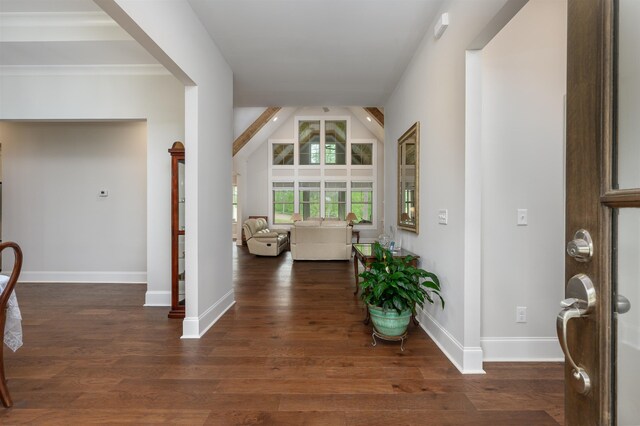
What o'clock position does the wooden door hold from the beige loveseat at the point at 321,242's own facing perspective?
The wooden door is roughly at 6 o'clock from the beige loveseat.

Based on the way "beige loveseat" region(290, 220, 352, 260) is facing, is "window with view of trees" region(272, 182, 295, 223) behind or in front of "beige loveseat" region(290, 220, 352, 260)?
in front

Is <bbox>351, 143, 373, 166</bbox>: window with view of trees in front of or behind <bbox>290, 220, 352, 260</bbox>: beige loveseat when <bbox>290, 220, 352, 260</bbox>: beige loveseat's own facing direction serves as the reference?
in front

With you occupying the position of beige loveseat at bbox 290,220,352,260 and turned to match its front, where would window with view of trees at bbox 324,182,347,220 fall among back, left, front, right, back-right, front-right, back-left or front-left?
front

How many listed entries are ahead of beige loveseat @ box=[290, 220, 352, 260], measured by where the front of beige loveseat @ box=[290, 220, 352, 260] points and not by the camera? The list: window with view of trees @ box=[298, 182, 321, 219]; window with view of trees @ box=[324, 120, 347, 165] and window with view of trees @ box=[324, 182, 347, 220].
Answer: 3

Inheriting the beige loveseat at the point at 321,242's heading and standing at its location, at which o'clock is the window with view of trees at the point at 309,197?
The window with view of trees is roughly at 12 o'clock from the beige loveseat.

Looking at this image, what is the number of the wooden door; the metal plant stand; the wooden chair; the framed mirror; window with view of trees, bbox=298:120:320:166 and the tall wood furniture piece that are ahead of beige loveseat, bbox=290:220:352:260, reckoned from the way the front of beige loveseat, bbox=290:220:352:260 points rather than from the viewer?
1

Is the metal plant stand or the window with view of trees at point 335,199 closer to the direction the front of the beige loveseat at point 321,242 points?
the window with view of trees

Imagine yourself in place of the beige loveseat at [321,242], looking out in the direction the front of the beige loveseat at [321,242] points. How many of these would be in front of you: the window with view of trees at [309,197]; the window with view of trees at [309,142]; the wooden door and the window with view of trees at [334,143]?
3

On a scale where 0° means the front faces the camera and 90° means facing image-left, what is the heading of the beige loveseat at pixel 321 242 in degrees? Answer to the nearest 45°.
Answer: approximately 180°

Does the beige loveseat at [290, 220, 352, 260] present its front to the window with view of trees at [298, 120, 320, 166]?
yes

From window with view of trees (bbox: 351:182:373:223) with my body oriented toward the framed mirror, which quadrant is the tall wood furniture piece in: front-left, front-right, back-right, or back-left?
front-right

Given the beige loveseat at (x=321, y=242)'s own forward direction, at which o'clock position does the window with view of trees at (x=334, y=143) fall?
The window with view of trees is roughly at 12 o'clock from the beige loveseat.

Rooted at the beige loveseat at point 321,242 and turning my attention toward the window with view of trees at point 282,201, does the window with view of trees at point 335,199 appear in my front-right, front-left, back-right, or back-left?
front-right

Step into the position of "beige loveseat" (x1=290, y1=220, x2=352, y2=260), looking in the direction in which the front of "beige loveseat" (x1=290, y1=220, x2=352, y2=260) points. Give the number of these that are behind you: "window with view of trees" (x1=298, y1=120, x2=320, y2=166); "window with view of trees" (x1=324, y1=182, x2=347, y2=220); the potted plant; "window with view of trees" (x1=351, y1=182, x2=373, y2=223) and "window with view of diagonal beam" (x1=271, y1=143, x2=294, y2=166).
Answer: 1

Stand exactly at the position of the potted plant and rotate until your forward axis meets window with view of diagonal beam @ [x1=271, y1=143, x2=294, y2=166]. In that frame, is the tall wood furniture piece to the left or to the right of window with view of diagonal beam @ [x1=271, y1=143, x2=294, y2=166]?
left

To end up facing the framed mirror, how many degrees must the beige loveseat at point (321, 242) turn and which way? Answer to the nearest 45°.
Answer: approximately 180°

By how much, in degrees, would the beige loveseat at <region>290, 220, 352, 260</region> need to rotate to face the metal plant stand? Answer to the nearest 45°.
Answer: approximately 180°

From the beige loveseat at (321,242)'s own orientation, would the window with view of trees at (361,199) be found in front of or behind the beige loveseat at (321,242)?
in front
